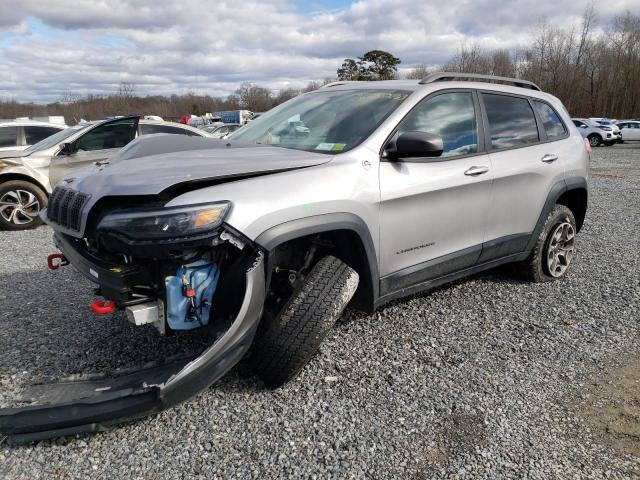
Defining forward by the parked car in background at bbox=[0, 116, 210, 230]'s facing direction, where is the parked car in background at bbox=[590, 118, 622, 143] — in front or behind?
behind

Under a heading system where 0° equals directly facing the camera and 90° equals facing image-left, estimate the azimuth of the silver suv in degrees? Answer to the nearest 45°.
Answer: approximately 45°

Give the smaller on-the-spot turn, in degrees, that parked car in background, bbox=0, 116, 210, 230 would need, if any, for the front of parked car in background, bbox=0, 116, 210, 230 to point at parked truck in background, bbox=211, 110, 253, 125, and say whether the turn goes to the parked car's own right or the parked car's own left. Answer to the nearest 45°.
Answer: approximately 90° to the parked car's own right

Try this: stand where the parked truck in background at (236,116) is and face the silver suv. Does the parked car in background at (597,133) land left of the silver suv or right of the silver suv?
left

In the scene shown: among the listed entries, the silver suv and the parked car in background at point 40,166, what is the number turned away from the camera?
0

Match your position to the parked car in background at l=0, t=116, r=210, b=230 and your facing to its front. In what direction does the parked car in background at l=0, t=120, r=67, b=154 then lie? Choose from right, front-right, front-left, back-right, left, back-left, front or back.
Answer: right

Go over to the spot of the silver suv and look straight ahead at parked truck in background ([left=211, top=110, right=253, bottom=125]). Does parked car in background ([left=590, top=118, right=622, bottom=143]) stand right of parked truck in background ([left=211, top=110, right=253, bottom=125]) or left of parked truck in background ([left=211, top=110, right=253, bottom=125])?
right

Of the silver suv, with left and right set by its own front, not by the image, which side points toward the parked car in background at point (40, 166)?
right

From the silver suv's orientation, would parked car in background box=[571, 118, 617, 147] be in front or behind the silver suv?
behind

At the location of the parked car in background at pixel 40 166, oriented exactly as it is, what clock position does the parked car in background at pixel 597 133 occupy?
the parked car in background at pixel 597 133 is roughly at 5 o'clock from the parked car in background at pixel 40 166.

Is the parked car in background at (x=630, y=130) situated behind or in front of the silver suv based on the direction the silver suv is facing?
behind

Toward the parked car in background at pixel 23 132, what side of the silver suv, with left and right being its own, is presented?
right

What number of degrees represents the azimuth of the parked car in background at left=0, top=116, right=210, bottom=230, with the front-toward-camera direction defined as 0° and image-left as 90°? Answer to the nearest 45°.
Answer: approximately 90°
